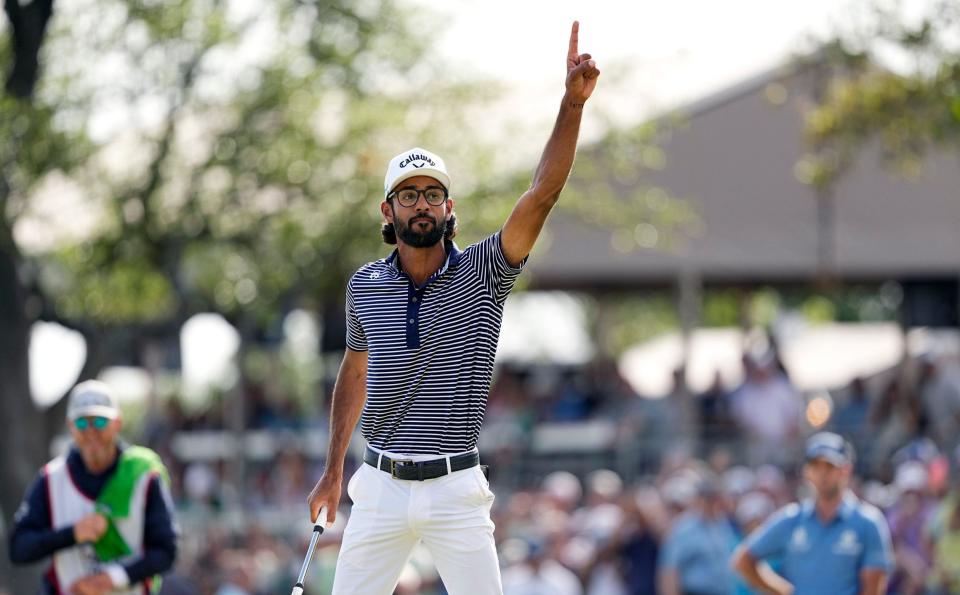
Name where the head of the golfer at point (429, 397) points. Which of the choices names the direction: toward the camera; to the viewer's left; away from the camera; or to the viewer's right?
toward the camera

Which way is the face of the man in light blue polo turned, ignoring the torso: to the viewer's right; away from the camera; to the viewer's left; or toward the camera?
toward the camera

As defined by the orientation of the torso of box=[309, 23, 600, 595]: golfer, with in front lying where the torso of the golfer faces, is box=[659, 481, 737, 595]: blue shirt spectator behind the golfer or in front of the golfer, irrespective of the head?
behind

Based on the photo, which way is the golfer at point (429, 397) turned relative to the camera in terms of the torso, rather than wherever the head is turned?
toward the camera

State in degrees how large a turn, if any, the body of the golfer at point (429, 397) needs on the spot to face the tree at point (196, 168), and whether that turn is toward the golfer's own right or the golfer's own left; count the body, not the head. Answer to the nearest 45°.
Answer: approximately 180°

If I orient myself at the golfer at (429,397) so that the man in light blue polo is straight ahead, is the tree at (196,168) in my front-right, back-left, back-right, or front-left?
front-left

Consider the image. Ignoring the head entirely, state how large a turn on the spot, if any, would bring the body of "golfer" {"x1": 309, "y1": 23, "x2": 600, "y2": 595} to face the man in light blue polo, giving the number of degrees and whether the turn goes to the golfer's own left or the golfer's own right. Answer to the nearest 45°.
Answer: approximately 135° to the golfer's own left
